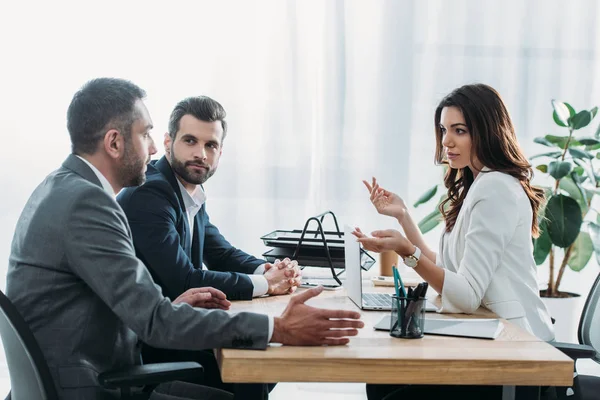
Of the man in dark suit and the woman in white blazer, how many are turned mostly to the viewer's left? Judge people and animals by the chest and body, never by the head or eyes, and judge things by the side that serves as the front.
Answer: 1

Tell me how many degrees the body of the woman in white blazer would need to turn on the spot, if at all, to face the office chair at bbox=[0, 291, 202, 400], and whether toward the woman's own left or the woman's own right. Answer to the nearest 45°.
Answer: approximately 45° to the woman's own left

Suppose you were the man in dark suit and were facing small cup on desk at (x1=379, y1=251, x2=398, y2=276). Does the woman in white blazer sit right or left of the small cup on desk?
right

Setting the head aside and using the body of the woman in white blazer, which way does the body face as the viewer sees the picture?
to the viewer's left

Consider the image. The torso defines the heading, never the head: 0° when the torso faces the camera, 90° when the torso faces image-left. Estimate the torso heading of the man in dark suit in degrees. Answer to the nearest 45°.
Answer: approximately 315°

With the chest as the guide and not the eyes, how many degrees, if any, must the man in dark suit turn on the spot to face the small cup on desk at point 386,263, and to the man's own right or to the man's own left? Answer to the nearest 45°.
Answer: approximately 45° to the man's own left

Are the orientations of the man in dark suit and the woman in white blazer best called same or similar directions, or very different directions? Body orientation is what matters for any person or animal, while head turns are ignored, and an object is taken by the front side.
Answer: very different directions

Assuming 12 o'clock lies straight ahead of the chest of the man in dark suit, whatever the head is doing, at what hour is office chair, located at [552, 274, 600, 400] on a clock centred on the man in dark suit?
The office chair is roughly at 11 o'clock from the man in dark suit.
